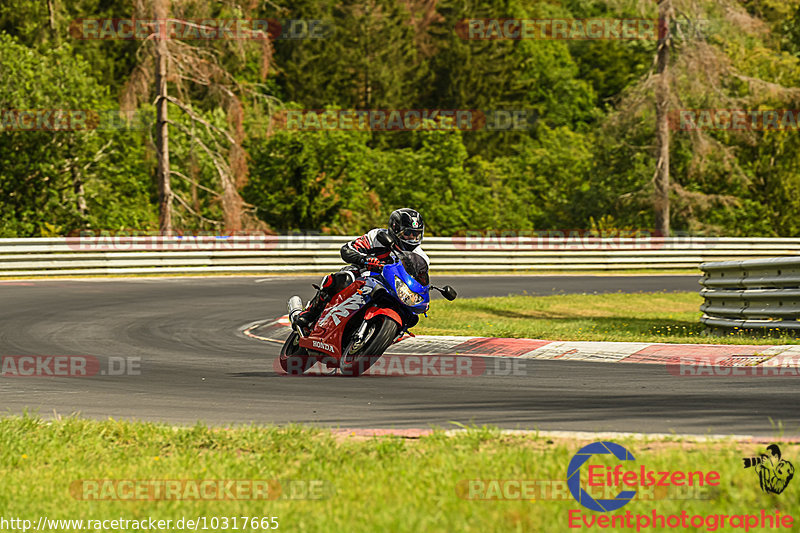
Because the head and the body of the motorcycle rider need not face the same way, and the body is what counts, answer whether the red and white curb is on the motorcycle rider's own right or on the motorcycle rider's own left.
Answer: on the motorcycle rider's own left

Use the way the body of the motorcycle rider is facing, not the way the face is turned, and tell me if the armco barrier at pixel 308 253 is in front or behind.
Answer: behind

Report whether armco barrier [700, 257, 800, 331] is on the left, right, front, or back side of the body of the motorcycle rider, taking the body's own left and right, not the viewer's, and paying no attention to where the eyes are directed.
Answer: left
